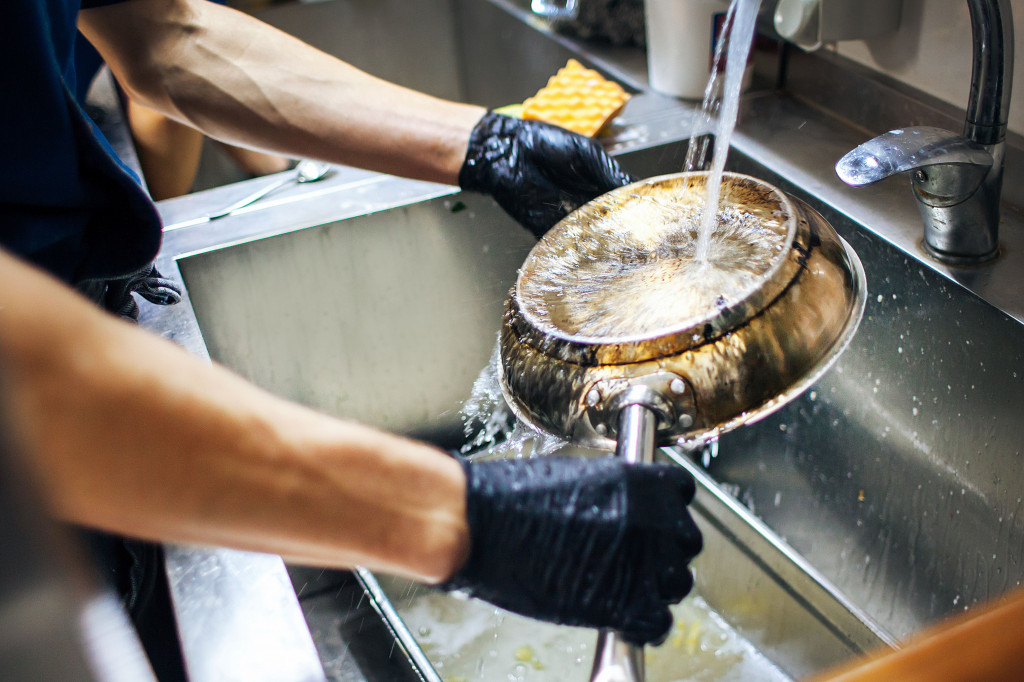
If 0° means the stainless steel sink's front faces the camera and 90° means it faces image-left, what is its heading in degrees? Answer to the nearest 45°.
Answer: approximately 45°

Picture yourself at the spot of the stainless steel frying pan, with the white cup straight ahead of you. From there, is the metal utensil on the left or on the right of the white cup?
left
